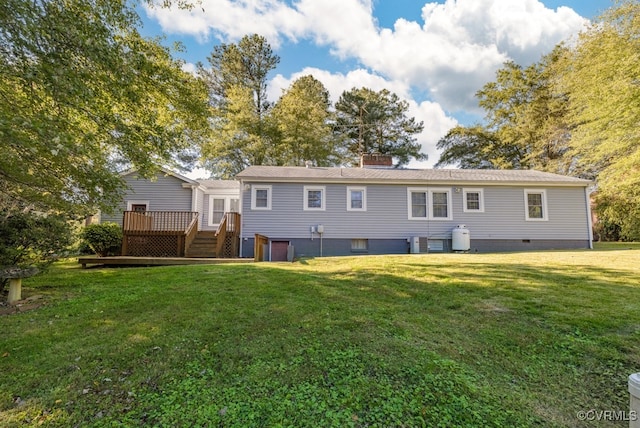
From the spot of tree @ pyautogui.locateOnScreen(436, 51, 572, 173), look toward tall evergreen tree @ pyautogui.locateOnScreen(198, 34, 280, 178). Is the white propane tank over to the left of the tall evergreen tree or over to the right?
left

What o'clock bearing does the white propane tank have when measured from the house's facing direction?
The white propane tank is roughly at 5 o'clock from the house.

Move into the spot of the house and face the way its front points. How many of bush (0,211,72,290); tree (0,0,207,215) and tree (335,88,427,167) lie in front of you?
1

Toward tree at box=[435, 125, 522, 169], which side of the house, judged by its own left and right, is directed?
front

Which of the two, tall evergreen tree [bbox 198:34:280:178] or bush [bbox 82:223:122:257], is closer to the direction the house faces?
the tall evergreen tree

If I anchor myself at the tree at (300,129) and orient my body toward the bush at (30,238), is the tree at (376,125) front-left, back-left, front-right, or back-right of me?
back-left

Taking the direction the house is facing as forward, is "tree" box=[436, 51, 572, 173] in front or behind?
in front

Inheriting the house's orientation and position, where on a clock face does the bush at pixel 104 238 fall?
The bush is roughly at 8 o'clock from the house.

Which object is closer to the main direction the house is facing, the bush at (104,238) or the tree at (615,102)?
the tree

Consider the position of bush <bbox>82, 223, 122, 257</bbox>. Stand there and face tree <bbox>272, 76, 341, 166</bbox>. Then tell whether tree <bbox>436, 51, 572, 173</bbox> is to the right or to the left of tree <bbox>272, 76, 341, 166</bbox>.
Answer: right

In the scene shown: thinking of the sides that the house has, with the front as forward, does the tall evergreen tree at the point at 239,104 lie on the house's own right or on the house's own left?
on the house's own left

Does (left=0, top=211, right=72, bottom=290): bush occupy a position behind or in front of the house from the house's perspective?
behind

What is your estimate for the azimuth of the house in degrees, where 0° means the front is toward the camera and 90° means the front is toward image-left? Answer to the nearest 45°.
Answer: approximately 180°

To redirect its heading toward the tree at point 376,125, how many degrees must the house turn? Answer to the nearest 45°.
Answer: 0° — it already faces it

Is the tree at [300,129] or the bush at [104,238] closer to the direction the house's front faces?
the tree
